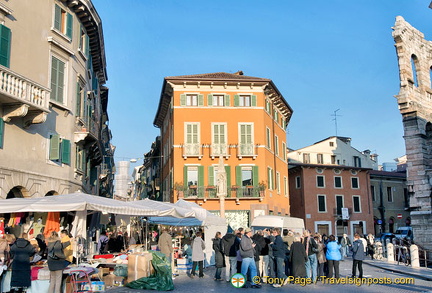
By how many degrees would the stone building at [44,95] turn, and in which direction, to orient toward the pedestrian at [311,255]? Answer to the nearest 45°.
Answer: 0° — it already faces them

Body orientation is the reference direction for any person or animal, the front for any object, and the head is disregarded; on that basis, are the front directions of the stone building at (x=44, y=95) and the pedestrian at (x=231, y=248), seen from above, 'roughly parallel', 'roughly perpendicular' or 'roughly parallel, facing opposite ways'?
roughly perpendicular

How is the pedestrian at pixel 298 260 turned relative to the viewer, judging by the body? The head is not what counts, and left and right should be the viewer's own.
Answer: facing away from the viewer

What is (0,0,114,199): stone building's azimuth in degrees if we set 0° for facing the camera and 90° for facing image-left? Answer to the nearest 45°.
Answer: approximately 315°

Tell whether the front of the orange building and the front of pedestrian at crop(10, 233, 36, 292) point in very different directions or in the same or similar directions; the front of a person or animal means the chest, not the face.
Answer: very different directions

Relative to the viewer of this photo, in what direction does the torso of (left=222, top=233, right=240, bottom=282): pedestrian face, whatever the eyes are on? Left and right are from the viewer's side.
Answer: facing away from the viewer

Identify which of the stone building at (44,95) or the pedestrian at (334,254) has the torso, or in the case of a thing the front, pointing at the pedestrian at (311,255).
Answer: the stone building

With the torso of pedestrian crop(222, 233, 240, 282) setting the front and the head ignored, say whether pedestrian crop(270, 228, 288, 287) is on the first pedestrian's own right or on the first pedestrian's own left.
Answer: on the first pedestrian's own right

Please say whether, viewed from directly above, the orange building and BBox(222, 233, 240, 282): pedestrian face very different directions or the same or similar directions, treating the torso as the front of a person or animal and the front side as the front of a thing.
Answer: very different directions

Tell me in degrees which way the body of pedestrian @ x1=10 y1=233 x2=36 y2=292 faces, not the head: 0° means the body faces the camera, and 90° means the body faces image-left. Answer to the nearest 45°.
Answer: approximately 180°
